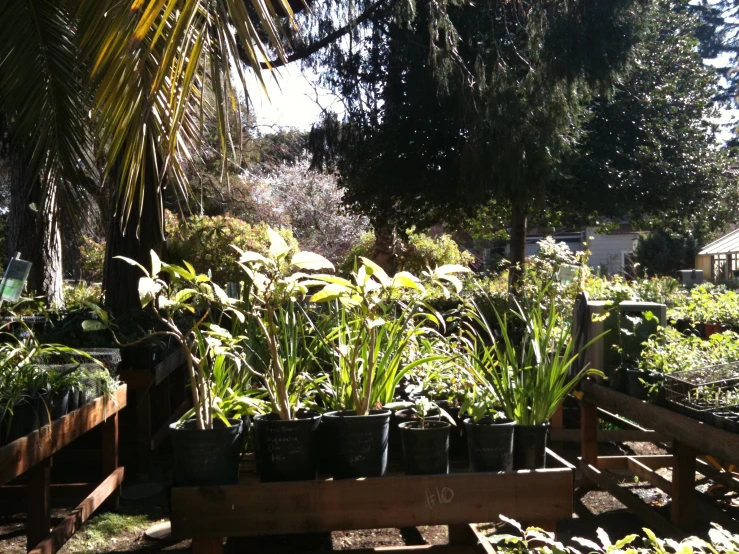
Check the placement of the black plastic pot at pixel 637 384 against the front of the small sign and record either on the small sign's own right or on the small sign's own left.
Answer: on the small sign's own left

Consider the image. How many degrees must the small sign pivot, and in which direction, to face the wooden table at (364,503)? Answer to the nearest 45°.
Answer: approximately 45° to its left

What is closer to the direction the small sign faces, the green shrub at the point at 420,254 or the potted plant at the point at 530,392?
the potted plant

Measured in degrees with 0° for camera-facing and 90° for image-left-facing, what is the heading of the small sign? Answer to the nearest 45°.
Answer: approximately 0°

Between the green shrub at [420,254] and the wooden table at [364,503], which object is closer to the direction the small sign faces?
the wooden table

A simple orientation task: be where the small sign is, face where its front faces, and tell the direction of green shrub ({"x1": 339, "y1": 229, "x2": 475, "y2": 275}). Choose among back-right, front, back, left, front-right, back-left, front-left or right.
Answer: back-left

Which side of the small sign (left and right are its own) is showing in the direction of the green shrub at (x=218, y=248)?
back

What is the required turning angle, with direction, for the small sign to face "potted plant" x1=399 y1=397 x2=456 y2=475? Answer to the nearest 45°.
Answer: approximately 45° to its left

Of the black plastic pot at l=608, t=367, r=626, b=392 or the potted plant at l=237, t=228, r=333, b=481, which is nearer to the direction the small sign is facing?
the potted plant

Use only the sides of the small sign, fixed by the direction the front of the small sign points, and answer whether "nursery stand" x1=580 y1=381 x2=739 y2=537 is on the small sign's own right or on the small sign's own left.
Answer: on the small sign's own left

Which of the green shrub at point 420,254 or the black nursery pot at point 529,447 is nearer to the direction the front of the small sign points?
the black nursery pot

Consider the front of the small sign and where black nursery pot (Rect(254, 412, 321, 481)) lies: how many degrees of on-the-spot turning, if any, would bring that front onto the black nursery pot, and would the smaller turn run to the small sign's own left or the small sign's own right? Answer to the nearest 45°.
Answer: approximately 45° to the small sign's own left

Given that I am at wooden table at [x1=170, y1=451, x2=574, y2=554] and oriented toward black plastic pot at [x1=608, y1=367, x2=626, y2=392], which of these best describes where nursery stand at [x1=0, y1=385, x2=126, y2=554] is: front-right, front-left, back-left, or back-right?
back-left

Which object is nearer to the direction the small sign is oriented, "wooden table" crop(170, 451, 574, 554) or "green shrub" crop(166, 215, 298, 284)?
the wooden table

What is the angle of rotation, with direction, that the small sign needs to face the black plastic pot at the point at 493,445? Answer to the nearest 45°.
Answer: approximately 45° to its left

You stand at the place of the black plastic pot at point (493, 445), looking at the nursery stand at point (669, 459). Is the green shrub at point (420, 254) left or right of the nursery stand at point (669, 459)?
left
